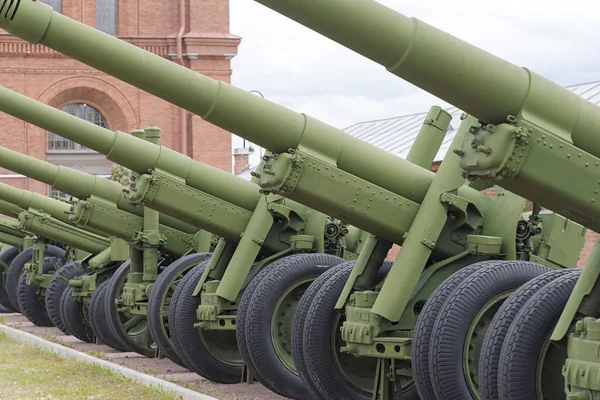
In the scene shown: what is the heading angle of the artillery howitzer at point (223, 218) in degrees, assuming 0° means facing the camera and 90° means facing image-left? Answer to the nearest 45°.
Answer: approximately 45°

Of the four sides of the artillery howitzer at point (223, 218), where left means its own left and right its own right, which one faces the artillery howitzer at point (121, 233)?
right

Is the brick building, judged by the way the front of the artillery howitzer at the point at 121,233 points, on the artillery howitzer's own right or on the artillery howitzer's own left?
on the artillery howitzer's own right

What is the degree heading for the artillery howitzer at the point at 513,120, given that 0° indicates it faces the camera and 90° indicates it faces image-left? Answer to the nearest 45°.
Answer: approximately 45°
